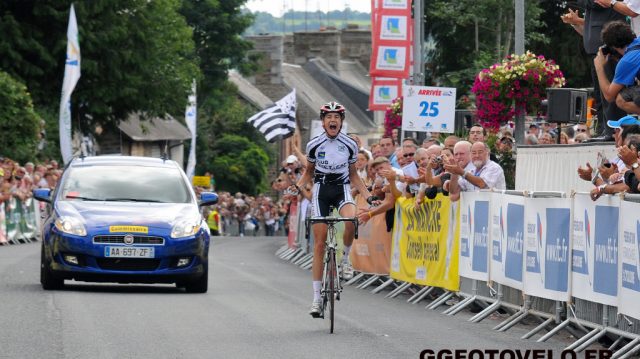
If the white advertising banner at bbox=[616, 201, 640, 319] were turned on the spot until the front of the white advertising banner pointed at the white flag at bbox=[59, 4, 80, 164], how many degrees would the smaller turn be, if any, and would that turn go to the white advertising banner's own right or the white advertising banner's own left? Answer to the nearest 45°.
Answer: approximately 90° to the white advertising banner's own right

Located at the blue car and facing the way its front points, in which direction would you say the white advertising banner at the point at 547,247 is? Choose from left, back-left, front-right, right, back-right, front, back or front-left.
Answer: front-left

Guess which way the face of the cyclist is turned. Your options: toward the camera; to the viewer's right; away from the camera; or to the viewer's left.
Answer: toward the camera

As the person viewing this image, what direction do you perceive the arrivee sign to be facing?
facing the viewer

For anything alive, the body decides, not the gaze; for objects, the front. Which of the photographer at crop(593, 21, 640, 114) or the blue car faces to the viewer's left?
the photographer

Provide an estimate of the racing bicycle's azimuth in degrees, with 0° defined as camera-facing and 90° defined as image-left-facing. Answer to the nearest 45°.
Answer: approximately 0°

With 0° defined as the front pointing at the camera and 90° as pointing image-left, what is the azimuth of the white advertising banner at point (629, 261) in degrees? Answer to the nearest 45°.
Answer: approximately 45°

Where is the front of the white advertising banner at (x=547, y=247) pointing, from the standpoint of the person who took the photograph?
facing the viewer and to the left of the viewer

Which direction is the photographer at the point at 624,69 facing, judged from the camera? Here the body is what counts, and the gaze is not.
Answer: to the viewer's left
